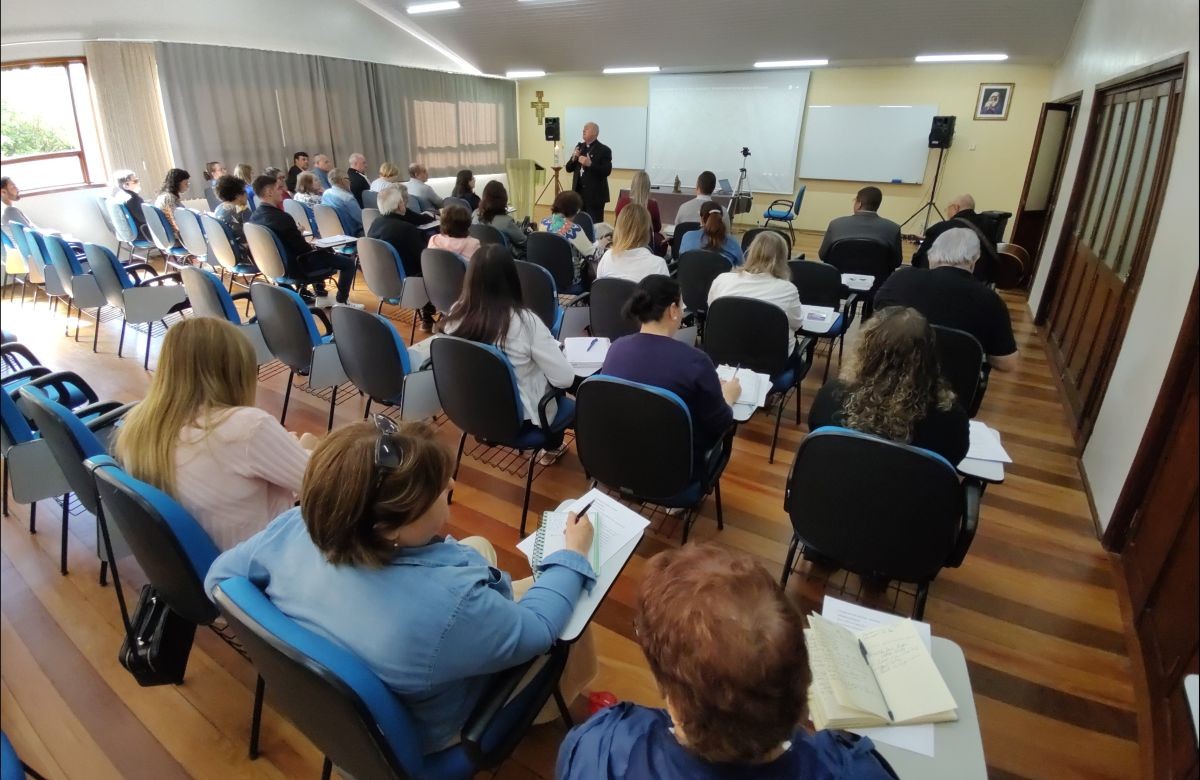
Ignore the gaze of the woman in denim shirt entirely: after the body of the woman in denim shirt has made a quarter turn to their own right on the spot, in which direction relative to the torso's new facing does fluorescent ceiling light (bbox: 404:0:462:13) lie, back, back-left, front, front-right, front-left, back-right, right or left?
back-left

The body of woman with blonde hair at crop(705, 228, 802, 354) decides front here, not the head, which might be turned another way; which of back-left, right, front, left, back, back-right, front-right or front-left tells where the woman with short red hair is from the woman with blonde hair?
back

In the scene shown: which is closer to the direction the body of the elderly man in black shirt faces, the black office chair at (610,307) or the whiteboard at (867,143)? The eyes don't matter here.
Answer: the whiteboard

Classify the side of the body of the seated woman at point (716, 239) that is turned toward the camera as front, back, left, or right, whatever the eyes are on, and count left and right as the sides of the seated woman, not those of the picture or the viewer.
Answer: back

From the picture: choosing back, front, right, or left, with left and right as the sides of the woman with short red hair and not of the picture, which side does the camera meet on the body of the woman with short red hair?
back

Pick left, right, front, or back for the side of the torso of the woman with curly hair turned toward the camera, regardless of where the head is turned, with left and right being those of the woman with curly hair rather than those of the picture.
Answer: back

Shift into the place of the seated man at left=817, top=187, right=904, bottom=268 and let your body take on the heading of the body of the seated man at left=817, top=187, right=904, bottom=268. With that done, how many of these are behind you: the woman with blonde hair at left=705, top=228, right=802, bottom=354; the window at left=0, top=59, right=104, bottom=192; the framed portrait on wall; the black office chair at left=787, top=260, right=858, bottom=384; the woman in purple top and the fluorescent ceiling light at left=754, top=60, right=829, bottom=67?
3

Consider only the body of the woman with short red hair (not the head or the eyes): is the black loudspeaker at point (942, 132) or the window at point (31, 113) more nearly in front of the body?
the black loudspeaker

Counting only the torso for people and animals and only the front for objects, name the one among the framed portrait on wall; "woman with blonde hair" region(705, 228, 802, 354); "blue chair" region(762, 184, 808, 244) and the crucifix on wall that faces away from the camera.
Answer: the woman with blonde hair

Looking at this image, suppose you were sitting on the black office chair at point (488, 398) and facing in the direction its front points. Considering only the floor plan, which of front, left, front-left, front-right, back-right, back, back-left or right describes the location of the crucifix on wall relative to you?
front-left

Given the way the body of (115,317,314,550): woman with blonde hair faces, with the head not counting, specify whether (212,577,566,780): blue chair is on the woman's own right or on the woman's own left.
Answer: on the woman's own right

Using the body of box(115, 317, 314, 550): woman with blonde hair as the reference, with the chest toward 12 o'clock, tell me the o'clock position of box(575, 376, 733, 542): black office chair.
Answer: The black office chair is roughly at 2 o'clock from the woman with blonde hair.

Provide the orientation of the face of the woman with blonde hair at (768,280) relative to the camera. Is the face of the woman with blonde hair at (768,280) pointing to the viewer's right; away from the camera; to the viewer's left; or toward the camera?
away from the camera

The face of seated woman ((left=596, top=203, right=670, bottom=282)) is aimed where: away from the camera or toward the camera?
away from the camera

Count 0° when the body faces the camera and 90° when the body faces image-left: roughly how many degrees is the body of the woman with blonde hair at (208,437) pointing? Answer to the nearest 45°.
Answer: approximately 225°

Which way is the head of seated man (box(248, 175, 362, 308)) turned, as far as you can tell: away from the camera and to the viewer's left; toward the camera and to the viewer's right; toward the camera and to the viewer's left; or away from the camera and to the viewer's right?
away from the camera and to the viewer's right

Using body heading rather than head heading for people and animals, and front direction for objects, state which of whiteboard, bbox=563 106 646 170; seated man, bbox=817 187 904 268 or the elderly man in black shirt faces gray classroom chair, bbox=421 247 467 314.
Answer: the whiteboard

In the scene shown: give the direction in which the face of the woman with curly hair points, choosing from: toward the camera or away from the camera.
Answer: away from the camera

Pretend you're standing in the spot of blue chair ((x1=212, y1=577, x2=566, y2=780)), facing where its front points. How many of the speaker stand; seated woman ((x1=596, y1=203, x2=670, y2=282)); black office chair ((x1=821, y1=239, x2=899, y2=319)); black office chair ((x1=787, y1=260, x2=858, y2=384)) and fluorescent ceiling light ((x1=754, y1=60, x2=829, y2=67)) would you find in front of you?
5
